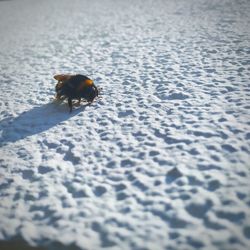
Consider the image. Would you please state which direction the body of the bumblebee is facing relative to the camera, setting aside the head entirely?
to the viewer's right
